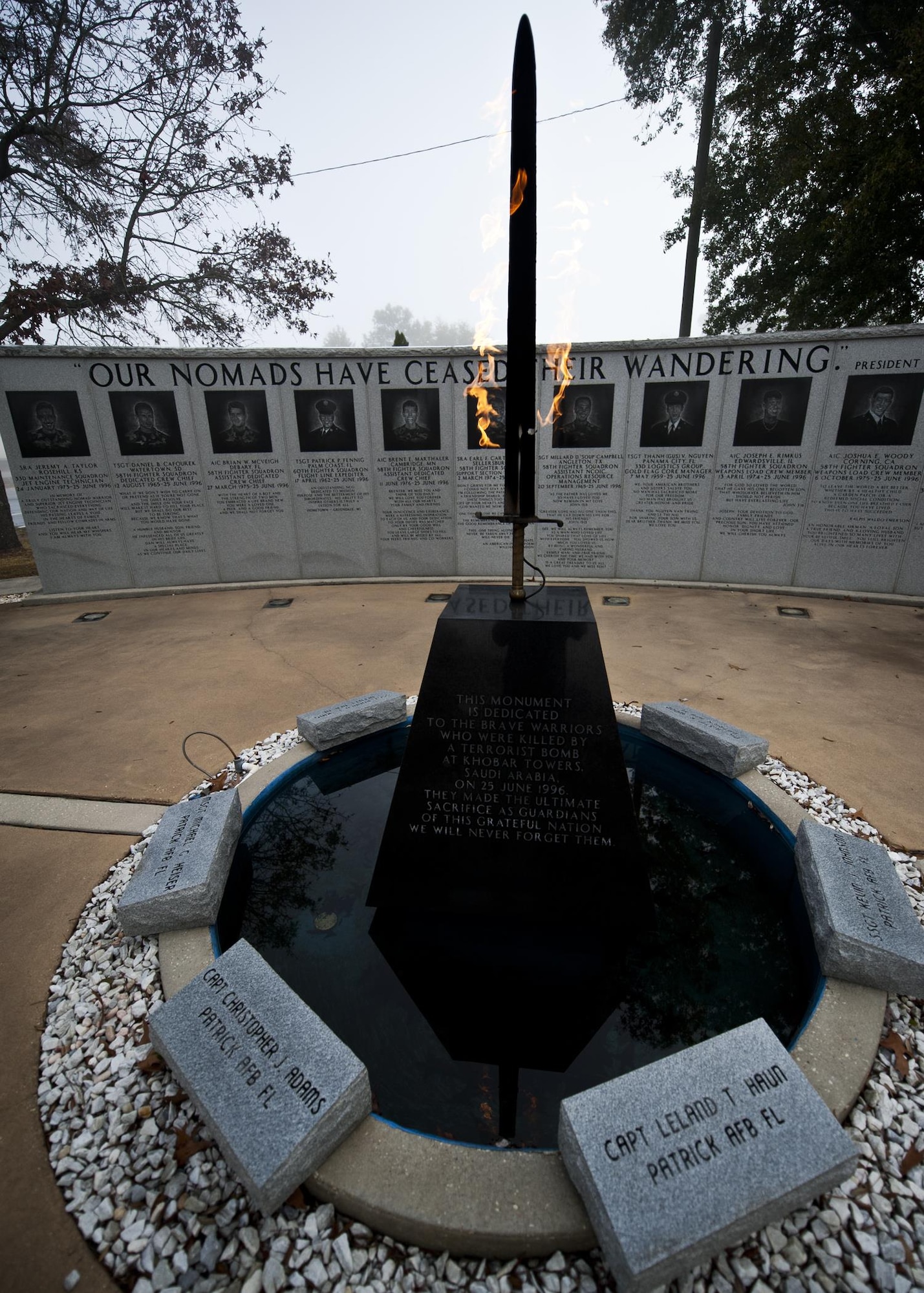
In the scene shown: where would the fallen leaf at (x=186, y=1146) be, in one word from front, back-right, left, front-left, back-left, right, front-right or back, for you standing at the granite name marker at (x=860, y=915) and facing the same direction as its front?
back-right

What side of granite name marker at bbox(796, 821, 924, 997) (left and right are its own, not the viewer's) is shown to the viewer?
right

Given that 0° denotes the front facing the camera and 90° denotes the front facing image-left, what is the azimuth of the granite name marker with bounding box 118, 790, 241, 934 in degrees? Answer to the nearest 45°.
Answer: approximately 90°

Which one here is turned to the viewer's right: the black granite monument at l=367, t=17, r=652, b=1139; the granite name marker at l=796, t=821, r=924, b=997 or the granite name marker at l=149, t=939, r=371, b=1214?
the granite name marker at l=796, t=821, r=924, b=997

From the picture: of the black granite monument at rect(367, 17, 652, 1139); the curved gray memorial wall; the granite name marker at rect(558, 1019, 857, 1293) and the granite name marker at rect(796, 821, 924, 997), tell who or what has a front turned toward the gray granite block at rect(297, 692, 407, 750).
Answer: the curved gray memorial wall

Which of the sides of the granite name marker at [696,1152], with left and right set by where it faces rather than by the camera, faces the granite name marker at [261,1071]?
right

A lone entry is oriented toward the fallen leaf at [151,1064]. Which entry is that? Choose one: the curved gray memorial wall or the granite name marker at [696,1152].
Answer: the curved gray memorial wall

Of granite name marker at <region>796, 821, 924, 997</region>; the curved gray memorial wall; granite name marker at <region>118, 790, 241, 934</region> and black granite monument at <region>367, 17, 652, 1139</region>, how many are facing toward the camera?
2

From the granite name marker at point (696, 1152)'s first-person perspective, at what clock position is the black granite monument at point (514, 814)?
The black granite monument is roughly at 6 o'clock from the granite name marker.

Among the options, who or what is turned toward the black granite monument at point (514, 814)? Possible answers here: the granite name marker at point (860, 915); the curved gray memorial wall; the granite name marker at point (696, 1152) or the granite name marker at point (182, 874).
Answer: the curved gray memorial wall

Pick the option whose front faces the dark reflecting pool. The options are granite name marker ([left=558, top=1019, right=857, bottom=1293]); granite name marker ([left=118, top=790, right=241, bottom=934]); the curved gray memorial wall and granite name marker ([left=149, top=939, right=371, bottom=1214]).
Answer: the curved gray memorial wall

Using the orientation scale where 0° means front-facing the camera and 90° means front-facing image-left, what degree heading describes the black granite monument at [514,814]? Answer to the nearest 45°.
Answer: approximately 0°

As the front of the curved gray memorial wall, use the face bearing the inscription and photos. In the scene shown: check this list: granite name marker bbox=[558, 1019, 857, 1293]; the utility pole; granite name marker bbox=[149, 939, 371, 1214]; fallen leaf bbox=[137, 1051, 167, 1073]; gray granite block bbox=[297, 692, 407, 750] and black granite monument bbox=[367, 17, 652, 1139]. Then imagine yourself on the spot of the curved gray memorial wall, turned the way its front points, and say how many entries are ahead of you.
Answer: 5

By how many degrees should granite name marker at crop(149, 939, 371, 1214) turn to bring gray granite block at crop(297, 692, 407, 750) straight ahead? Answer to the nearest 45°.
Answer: approximately 180°

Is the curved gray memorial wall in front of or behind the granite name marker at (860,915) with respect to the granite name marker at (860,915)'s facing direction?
behind
